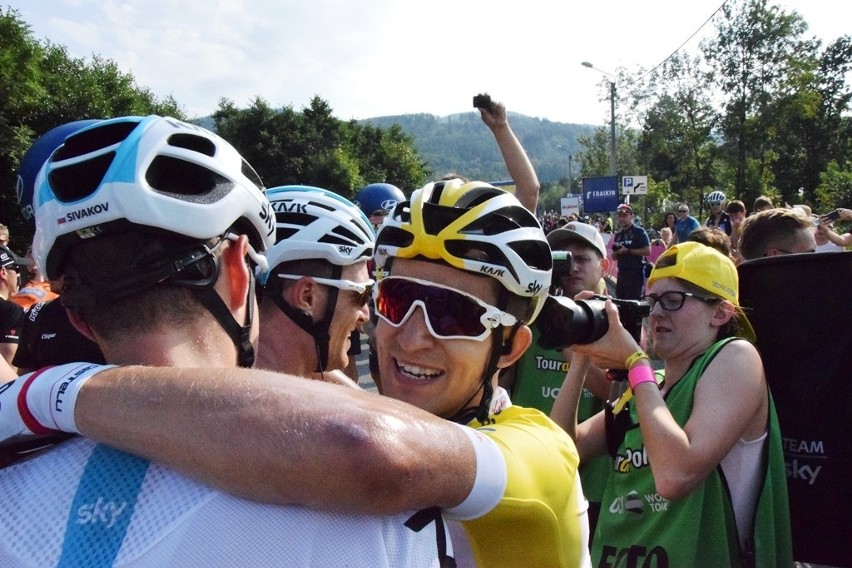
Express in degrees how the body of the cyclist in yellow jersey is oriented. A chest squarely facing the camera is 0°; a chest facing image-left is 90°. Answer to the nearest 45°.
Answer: approximately 45°

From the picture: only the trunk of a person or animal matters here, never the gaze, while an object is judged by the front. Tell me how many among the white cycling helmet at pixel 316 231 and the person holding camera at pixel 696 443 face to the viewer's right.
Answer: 1

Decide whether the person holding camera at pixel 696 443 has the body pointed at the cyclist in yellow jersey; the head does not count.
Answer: yes

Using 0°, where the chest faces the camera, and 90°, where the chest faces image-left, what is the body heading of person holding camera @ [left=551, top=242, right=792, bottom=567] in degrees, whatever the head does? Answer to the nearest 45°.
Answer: approximately 45°

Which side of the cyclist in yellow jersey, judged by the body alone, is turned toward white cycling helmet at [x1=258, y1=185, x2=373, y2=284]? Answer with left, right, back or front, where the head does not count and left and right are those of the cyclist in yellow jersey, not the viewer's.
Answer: right

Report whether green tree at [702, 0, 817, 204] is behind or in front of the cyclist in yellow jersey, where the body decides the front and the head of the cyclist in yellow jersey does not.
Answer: behind

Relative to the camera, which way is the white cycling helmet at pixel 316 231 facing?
to the viewer's right
